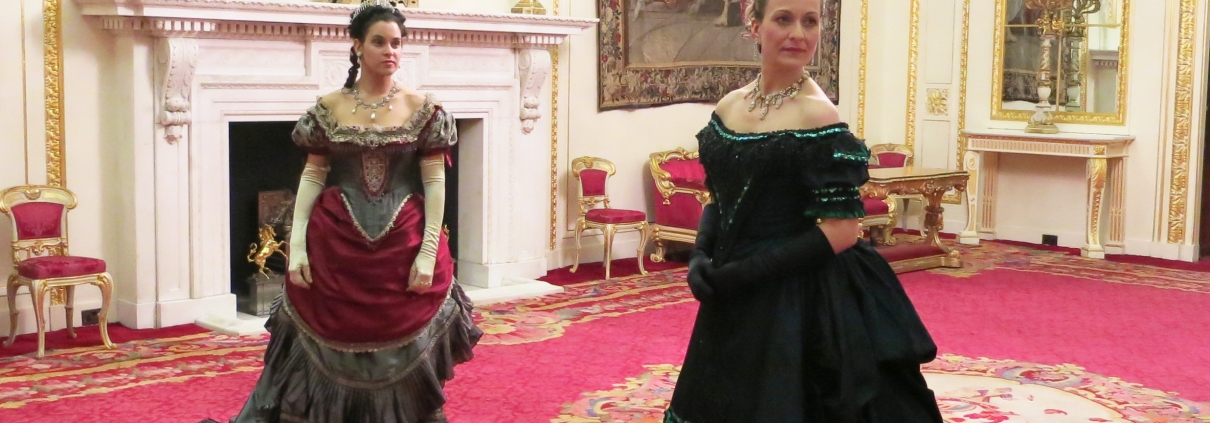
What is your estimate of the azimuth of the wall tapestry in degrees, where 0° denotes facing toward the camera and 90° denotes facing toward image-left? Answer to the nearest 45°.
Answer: approximately 315°

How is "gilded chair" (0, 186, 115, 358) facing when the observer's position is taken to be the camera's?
facing the viewer and to the right of the viewer

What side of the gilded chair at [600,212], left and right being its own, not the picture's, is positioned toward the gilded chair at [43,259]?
right

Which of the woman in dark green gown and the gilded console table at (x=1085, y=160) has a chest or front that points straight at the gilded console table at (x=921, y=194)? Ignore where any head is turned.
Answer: the gilded console table at (x=1085, y=160)

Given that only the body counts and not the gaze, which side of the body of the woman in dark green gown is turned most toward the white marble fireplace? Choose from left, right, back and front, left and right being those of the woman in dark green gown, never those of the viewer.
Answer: right

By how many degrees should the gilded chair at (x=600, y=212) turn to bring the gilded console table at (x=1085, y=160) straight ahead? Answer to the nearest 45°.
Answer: approximately 45° to its left

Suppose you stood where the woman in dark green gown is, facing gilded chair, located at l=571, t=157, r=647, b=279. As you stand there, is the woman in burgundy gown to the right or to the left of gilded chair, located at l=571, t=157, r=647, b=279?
left

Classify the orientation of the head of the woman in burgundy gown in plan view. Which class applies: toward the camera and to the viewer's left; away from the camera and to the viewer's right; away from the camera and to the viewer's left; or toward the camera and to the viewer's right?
toward the camera and to the viewer's right

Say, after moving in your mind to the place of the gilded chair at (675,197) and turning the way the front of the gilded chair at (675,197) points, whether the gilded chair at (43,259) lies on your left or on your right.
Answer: on your right

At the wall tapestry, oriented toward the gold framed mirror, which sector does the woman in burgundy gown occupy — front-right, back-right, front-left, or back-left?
back-right
